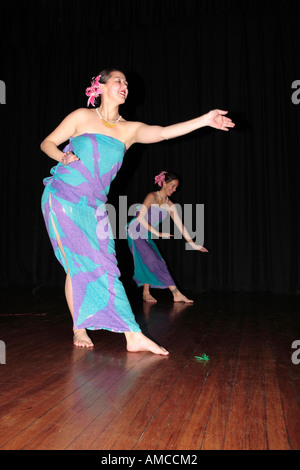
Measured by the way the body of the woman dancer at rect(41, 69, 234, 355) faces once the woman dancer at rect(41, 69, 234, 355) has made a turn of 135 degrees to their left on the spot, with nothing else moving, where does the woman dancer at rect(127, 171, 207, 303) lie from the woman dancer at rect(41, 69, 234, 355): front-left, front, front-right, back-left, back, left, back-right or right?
front

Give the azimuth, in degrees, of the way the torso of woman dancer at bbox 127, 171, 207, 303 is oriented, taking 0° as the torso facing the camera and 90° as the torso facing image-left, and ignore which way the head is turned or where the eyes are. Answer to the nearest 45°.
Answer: approximately 315°

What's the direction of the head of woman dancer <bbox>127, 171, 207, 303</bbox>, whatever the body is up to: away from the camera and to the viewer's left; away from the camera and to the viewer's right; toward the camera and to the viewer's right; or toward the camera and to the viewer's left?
toward the camera and to the viewer's right

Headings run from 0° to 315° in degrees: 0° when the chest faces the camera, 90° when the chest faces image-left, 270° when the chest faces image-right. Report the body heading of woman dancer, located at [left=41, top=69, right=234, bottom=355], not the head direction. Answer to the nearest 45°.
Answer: approximately 315°

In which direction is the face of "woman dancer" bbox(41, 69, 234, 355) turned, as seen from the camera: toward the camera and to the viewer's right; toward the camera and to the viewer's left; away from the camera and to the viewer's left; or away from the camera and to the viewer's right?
toward the camera and to the viewer's right
